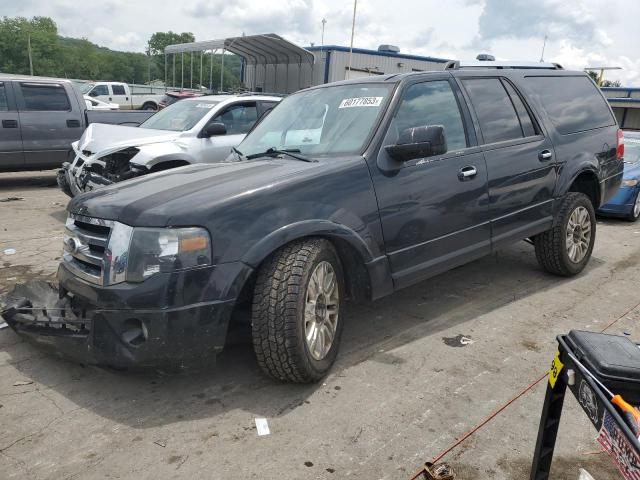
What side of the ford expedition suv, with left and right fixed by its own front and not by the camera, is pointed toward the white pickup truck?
right

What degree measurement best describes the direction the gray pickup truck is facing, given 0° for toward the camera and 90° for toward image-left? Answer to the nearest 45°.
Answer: approximately 90°

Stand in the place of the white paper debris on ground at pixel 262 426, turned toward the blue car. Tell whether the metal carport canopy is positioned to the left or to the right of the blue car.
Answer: left

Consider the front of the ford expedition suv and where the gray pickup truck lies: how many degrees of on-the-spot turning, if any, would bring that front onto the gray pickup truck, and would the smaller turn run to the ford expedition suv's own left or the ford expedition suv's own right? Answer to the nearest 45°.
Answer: approximately 90° to the ford expedition suv's own right

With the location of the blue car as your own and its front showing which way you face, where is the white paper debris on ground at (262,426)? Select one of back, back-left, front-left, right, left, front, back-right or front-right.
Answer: front-left

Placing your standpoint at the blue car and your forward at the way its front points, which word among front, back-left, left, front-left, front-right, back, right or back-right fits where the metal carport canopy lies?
right

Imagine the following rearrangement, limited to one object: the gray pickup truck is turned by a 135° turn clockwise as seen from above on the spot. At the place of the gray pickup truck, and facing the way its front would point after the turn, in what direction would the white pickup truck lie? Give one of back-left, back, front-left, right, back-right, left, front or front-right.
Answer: front-left

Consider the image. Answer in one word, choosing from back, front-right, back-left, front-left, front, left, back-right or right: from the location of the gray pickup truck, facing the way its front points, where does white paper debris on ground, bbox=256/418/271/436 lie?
left

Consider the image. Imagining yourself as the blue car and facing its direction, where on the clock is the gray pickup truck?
The gray pickup truck is roughly at 1 o'clock from the blue car.

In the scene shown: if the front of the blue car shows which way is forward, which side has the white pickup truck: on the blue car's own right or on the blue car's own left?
on the blue car's own right

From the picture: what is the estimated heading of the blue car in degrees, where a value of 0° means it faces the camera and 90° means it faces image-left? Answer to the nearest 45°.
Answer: approximately 45°

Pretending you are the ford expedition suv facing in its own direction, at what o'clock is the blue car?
The blue car is roughly at 6 o'clock from the ford expedition suv.
